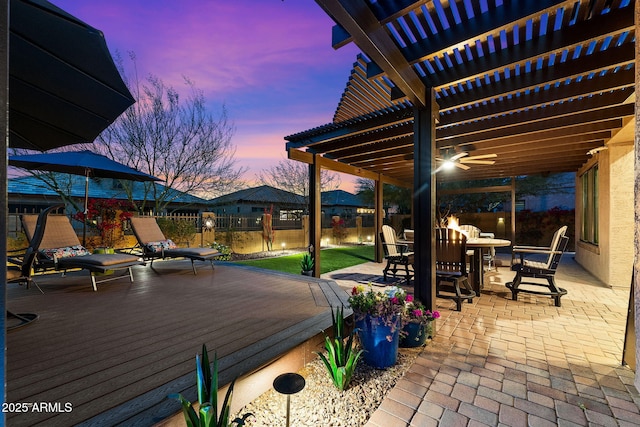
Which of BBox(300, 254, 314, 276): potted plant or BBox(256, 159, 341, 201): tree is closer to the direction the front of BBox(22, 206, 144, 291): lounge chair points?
the potted plant

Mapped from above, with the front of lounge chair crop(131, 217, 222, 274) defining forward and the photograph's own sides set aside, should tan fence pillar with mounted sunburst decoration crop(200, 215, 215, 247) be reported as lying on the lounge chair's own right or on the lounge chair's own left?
on the lounge chair's own left

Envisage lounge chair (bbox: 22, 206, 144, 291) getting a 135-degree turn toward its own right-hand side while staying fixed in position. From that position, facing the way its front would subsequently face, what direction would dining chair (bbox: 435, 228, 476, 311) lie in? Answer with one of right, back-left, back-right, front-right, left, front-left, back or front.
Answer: back-left

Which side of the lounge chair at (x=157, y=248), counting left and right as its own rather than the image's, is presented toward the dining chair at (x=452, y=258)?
front

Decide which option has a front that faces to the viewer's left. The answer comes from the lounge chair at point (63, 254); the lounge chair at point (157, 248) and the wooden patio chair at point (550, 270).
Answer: the wooden patio chair

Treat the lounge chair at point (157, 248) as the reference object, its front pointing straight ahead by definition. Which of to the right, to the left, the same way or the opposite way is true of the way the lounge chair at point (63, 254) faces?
the same way

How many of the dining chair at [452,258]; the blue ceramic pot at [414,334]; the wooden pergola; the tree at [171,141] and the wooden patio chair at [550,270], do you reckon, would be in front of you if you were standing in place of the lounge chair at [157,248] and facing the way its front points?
4

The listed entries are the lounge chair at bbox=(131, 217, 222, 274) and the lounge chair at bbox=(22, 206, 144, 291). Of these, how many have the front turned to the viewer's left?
0

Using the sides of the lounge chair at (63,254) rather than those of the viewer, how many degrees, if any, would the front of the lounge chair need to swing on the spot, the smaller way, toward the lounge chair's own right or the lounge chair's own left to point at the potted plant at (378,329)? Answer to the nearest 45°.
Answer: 0° — it already faces it

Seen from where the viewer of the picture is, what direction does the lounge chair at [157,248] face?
facing the viewer and to the right of the viewer

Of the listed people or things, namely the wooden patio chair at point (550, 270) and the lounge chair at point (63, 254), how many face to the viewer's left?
1

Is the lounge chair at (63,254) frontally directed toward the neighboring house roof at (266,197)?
no

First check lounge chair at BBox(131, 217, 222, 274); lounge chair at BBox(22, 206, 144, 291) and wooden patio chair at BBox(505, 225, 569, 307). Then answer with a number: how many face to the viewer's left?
1

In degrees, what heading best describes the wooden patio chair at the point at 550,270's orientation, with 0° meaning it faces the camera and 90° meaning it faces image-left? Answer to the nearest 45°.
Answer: approximately 90°

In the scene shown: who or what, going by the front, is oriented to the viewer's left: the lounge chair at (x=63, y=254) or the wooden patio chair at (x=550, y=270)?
the wooden patio chair

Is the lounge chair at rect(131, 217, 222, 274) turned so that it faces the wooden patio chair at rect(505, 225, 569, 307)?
yes

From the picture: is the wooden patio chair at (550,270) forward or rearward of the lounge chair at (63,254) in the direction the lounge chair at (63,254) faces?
forward

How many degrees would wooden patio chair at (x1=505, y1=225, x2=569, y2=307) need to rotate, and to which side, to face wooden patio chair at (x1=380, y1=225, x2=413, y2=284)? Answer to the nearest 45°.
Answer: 0° — it already faces it

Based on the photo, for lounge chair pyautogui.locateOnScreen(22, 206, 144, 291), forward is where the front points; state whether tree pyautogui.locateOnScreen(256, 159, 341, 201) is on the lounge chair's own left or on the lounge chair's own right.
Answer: on the lounge chair's own left
